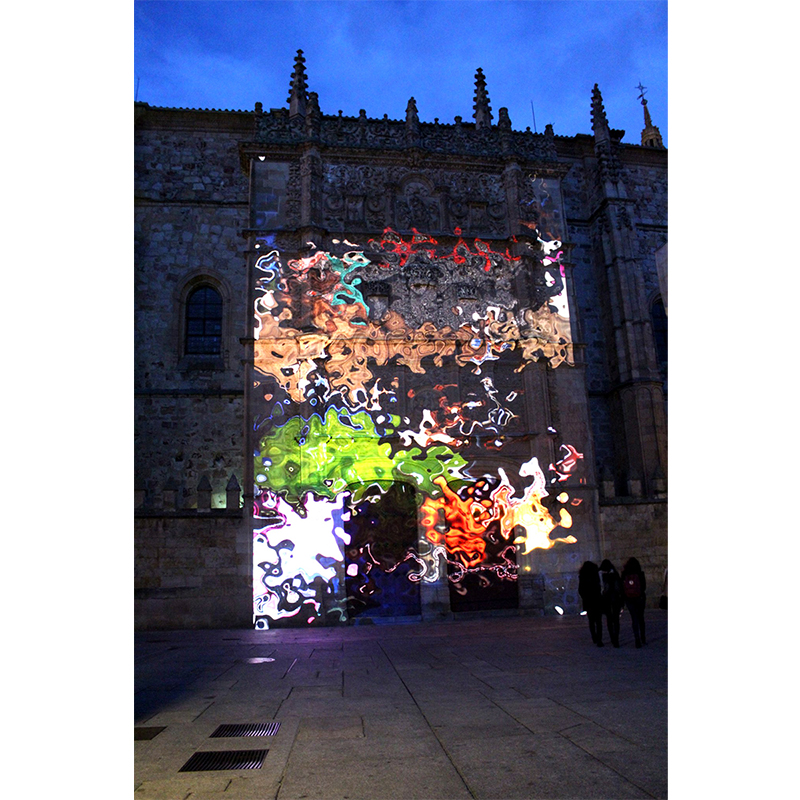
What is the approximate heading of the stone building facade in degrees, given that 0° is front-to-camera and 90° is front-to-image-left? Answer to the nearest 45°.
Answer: approximately 0°

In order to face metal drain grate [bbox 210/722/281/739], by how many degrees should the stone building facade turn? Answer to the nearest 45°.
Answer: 0° — it already faces it

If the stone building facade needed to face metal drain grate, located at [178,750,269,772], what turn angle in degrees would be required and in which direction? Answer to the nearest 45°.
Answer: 0° — it already faces it
